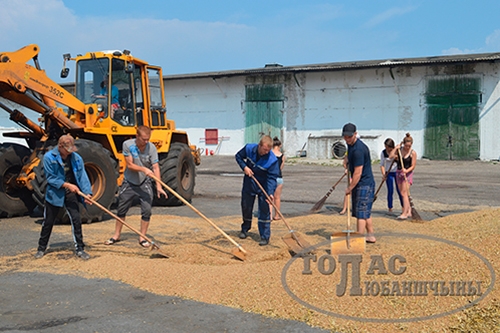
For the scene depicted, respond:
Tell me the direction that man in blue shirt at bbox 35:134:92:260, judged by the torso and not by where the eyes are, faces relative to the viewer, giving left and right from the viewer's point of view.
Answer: facing the viewer and to the right of the viewer

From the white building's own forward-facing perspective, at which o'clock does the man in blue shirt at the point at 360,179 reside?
The man in blue shirt is roughly at 12 o'clock from the white building.

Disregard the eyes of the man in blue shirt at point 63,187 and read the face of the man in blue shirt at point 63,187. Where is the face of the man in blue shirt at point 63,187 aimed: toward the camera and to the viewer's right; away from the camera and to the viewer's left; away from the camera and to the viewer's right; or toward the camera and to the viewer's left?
toward the camera and to the viewer's right

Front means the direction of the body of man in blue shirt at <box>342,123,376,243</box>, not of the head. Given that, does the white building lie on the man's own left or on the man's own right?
on the man's own right

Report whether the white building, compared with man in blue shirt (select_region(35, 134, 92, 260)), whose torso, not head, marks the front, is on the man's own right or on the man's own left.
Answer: on the man's own left

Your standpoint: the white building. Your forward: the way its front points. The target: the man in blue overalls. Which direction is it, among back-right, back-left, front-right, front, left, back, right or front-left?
front

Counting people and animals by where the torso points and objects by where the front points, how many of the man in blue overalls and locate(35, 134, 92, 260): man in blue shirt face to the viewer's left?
0

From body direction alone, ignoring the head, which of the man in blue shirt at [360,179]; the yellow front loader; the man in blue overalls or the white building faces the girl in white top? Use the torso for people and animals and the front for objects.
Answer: the white building

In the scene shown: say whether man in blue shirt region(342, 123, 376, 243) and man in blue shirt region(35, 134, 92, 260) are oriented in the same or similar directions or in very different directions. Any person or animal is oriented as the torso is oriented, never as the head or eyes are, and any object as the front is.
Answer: very different directions

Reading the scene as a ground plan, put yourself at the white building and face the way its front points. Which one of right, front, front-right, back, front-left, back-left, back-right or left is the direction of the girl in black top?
front

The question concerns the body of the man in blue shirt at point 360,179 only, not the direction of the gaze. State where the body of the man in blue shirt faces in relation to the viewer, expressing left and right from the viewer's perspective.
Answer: facing to the left of the viewer

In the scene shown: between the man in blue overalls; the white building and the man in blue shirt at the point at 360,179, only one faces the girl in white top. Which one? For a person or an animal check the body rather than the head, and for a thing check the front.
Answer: the white building
